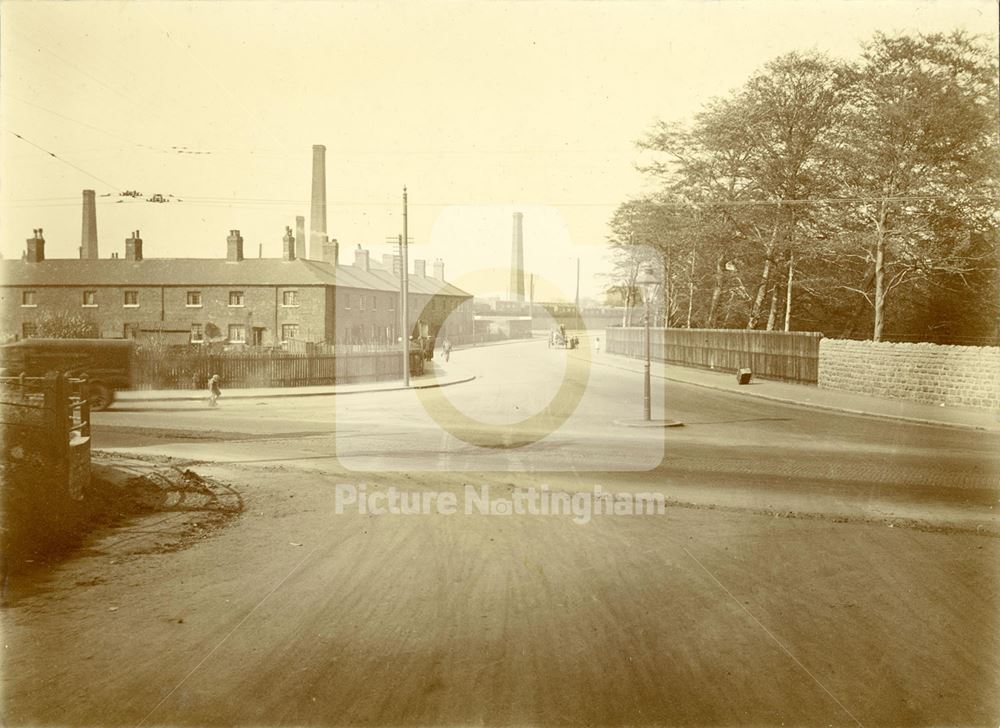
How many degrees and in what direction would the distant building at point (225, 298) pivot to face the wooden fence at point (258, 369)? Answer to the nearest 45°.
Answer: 0° — it already faces it

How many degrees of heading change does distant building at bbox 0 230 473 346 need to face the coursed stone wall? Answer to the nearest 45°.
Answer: approximately 45° to its left

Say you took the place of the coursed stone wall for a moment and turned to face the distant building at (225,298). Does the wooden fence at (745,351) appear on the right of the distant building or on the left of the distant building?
right

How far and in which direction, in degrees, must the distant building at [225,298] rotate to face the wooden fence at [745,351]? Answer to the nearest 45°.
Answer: approximately 45° to its left

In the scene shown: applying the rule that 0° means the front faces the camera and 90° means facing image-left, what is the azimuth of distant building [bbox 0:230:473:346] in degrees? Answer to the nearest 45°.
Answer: approximately 0°
